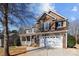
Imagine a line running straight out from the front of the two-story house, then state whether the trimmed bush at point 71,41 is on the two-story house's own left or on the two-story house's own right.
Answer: on the two-story house's own left

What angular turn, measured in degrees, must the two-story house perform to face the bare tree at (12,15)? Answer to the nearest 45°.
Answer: approximately 45° to its right

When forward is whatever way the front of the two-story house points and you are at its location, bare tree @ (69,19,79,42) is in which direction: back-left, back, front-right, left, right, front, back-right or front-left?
back-left

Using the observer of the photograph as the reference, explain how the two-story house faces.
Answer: facing the viewer and to the left of the viewer

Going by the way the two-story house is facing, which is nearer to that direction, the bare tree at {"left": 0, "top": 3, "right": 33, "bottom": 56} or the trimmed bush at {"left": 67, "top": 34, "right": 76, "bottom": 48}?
the bare tree
